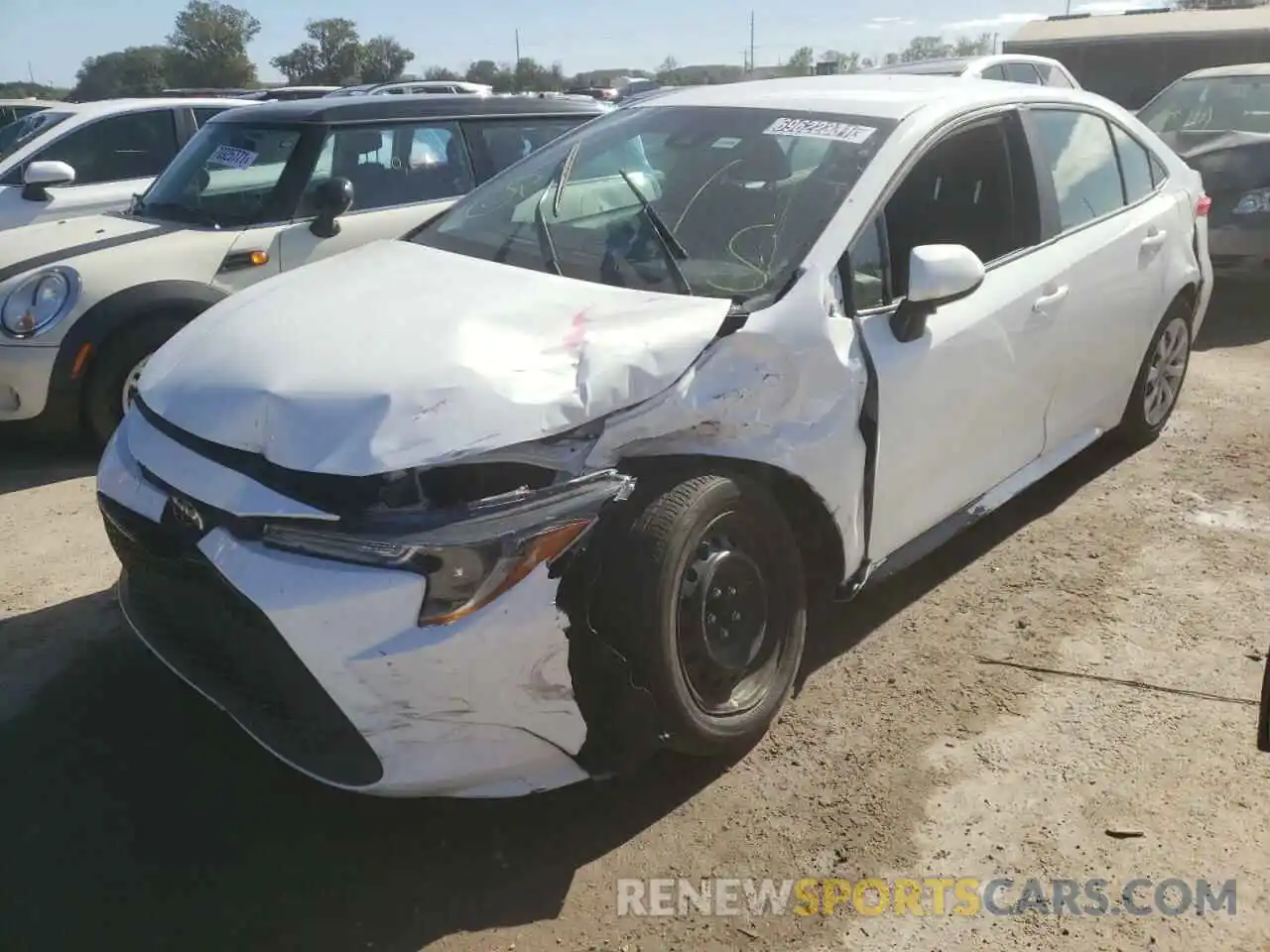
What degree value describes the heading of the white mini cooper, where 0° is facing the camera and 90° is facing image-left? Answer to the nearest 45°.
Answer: approximately 45°

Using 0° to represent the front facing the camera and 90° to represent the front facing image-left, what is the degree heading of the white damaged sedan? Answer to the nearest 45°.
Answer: approximately 45°

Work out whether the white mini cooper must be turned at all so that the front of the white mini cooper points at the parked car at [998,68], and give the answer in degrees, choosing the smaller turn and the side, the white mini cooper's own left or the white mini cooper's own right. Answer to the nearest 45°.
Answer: approximately 180°

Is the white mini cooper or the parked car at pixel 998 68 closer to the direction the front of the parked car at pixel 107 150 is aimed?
the white mini cooper

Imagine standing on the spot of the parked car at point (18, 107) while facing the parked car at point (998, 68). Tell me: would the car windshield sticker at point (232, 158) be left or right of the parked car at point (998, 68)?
right
